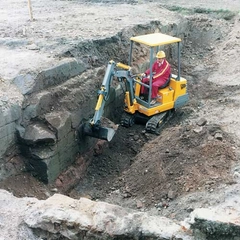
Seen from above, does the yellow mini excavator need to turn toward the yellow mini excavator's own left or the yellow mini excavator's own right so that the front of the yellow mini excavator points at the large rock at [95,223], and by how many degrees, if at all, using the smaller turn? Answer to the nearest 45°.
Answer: approximately 45° to the yellow mini excavator's own left

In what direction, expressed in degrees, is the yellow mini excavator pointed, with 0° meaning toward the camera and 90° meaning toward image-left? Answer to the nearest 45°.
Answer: approximately 45°

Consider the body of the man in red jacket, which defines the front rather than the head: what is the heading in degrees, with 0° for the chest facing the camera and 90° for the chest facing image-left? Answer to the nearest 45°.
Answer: approximately 45°

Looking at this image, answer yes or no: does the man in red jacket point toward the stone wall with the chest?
yes

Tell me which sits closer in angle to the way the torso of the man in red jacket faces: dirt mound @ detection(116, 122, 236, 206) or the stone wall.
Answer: the stone wall
